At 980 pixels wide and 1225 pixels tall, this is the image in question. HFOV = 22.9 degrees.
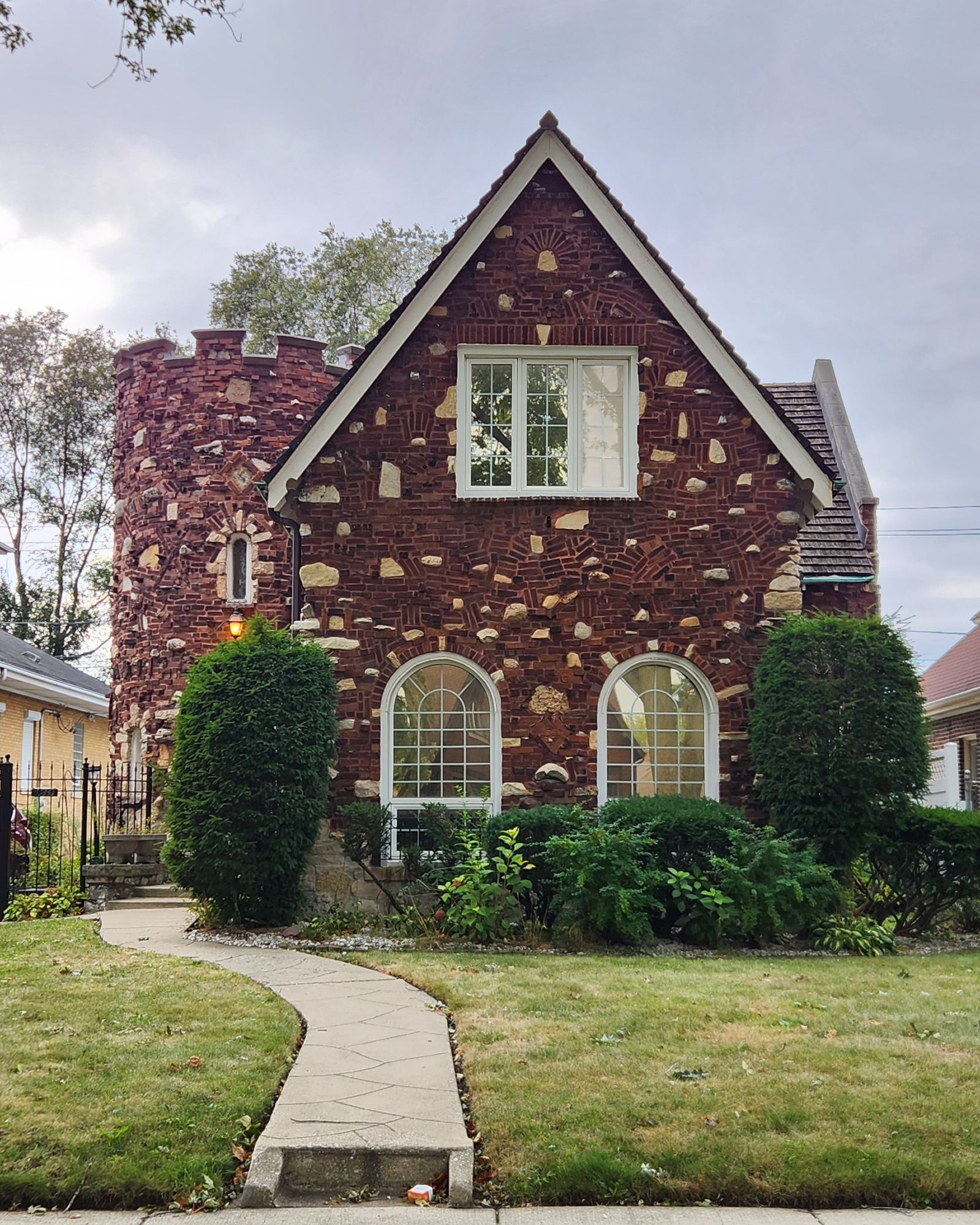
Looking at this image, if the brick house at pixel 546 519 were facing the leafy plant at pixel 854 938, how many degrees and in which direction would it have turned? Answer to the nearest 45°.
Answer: approximately 45° to its left

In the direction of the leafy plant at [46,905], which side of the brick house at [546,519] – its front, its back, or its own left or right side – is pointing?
right

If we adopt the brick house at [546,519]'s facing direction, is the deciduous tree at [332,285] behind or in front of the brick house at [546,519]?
behind

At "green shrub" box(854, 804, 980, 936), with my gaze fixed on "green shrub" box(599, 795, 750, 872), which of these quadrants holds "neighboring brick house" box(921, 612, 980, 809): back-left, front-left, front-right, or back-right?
back-right

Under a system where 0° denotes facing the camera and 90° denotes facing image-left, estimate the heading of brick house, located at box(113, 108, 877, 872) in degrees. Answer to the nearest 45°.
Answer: approximately 0°
